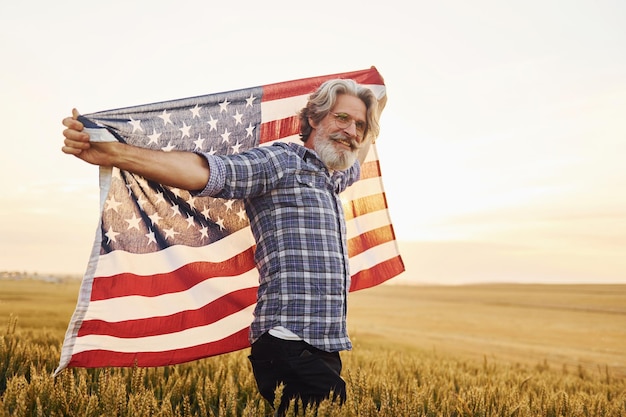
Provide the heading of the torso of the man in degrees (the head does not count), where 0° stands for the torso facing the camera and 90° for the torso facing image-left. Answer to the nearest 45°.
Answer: approximately 315°

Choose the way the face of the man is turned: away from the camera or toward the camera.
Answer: toward the camera
